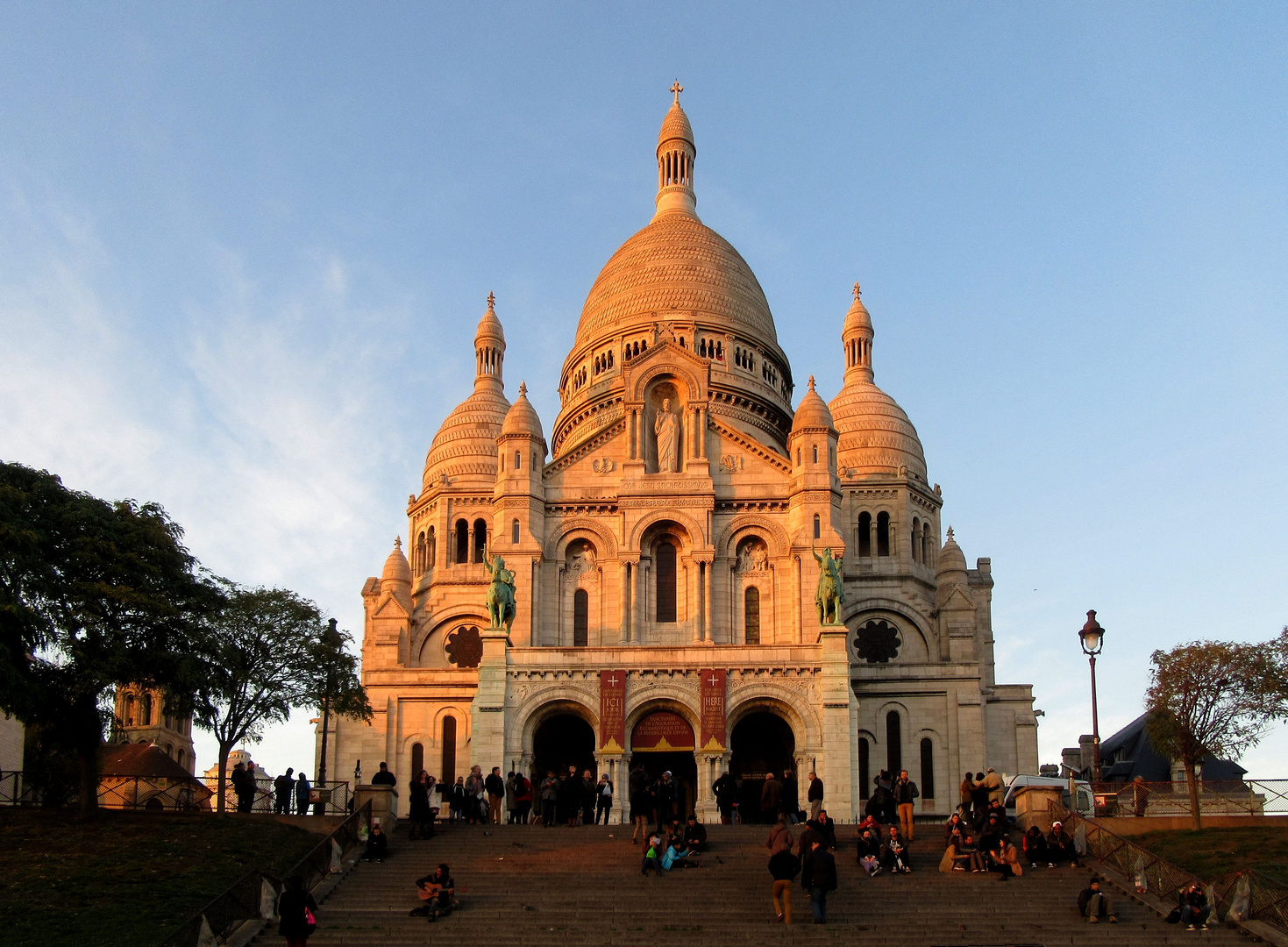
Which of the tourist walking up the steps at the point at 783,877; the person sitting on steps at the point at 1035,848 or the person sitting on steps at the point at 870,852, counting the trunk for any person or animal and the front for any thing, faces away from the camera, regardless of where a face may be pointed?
the tourist walking up the steps

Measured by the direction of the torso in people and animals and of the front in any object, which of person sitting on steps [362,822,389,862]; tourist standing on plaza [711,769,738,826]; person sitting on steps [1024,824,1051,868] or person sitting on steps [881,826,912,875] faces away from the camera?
the tourist standing on plaza

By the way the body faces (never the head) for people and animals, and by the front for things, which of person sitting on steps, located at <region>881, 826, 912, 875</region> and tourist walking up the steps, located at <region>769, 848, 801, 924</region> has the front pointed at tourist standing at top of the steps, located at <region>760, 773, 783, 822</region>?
tourist walking up the steps, located at <region>769, 848, 801, 924</region>

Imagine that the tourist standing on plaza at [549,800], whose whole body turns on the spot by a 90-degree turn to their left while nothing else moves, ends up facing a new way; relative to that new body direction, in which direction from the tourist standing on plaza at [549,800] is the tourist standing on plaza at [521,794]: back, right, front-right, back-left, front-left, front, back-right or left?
back-left

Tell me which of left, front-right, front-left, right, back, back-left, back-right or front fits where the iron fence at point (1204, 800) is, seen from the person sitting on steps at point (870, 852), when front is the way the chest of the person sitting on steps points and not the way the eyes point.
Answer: back-left

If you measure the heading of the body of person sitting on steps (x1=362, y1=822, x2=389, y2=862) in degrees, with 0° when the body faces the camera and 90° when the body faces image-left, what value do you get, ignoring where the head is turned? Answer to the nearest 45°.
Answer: approximately 0°

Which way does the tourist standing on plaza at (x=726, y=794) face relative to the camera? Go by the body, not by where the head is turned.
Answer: away from the camera

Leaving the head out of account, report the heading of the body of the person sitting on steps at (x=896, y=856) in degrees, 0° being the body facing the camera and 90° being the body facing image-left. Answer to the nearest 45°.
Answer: approximately 0°

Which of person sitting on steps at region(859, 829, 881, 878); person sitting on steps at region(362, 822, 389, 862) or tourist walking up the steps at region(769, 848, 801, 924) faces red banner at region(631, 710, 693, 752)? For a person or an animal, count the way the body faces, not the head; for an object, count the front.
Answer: the tourist walking up the steps

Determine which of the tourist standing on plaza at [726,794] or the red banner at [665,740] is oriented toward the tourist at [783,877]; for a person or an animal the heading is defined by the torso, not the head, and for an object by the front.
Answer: the red banner
